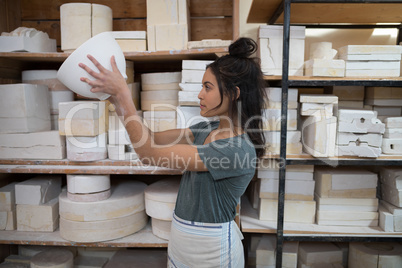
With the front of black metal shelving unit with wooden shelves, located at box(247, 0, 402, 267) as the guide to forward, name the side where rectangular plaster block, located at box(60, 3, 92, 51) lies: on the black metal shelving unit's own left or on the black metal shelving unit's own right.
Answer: on the black metal shelving unit's own right

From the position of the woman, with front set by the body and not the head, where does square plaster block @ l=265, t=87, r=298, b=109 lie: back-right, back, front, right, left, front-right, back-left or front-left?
back-right

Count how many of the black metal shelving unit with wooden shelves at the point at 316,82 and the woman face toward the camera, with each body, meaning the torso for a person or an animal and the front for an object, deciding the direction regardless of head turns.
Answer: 1

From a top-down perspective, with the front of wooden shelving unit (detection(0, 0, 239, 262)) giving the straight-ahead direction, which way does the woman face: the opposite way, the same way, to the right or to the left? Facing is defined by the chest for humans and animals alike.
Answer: to the right

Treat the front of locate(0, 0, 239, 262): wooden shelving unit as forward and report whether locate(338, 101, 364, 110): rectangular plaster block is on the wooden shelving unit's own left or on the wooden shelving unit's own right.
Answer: on the wooden shelving unit's own left

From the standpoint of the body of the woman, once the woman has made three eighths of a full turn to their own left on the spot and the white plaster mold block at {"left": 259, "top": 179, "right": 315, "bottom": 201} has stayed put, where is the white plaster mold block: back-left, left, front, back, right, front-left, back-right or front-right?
left

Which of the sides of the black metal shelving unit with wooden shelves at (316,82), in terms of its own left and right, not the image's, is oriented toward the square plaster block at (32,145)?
right

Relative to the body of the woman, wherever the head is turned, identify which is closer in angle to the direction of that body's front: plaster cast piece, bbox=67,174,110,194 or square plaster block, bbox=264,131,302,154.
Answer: the plaster cast piece

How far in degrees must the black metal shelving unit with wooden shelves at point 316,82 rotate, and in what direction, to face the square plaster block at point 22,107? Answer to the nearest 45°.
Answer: approximately 90° to its right

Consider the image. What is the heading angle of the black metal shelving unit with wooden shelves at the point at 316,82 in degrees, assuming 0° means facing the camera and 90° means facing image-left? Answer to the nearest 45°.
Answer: approximately 0°

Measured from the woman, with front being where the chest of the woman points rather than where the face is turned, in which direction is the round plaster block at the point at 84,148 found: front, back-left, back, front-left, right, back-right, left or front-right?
front-right

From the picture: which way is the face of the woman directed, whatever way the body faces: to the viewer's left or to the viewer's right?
to the viewer's left

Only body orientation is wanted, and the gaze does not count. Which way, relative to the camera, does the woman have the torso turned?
to the viewer's left

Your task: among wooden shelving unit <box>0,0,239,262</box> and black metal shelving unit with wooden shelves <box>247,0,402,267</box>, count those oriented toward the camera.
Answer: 2

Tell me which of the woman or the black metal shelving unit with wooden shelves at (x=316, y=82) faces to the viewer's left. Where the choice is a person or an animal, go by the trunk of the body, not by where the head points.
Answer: the woman
